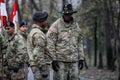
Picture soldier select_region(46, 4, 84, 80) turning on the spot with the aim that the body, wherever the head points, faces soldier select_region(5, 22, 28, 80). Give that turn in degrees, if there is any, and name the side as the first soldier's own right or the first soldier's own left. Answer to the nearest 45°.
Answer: approximately 135° to the first soldier's own right

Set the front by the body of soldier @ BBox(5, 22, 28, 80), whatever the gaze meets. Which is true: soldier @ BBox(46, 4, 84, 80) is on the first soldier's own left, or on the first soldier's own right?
on the first soldier's own left

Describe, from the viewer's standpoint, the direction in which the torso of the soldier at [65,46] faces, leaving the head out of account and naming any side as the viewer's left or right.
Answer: facing the viewer and to the right of the viewer

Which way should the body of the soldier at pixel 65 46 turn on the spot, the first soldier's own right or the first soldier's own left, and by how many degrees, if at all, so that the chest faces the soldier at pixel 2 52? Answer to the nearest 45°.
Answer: approximately 135° to the first soldier's own right

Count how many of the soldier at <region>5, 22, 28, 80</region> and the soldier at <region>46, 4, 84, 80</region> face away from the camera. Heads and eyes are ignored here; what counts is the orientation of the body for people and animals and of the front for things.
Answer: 0

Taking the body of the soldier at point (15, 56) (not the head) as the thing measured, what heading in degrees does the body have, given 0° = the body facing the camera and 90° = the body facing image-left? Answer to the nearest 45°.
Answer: approximately 45°

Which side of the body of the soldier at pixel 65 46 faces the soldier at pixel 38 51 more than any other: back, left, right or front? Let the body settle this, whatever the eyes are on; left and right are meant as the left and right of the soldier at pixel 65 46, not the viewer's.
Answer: right
